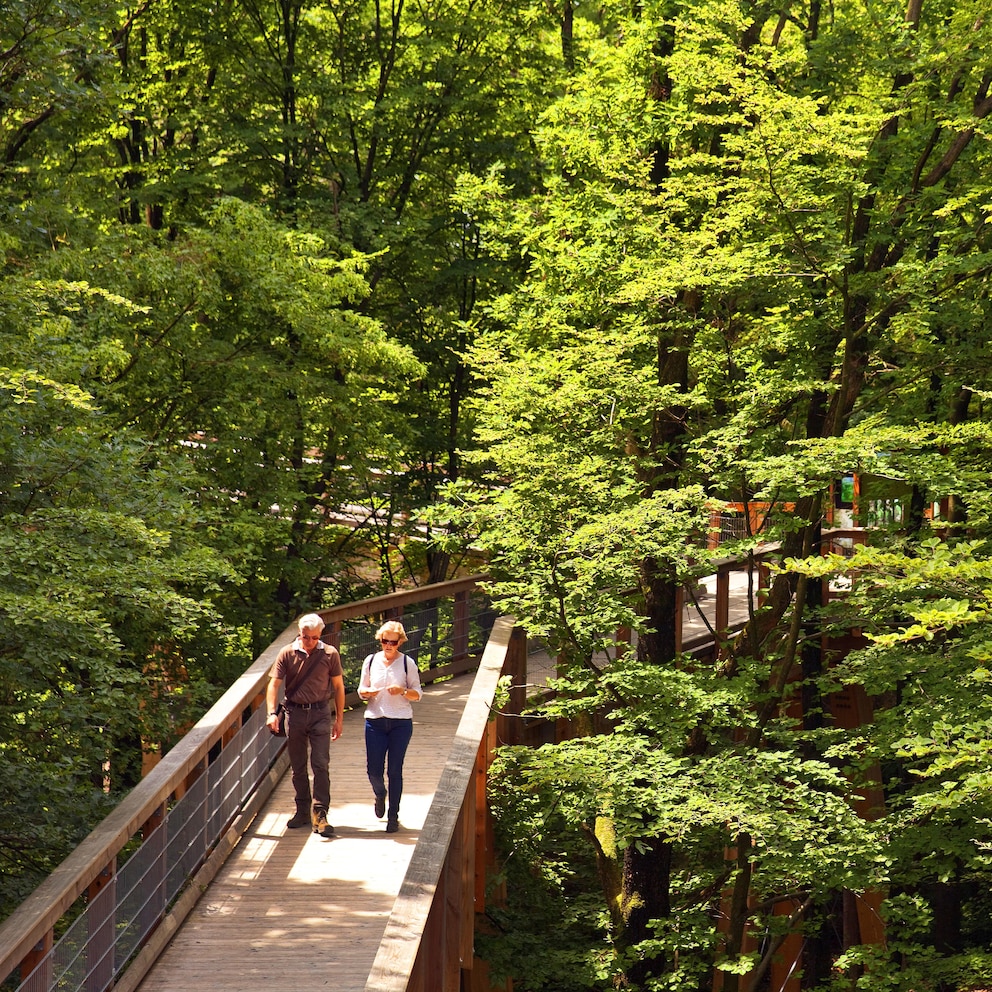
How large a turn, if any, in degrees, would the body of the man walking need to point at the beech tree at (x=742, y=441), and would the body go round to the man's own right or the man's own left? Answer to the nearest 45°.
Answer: approximately 135° to the man's own left

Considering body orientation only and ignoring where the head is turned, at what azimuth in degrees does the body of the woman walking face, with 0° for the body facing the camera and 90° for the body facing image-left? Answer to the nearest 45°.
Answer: approximately 0°

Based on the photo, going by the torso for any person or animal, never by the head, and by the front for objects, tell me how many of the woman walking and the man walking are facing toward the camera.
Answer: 2
